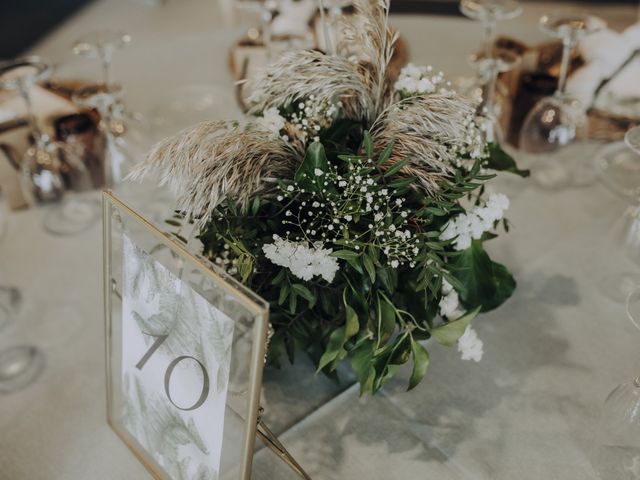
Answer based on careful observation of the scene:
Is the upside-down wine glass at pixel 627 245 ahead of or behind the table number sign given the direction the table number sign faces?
behind

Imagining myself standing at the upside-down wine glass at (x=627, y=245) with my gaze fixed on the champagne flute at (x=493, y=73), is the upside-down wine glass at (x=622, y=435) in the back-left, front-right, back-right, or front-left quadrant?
back-left

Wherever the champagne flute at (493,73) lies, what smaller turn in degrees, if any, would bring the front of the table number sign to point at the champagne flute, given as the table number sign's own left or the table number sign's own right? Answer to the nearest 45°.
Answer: approximately 180°

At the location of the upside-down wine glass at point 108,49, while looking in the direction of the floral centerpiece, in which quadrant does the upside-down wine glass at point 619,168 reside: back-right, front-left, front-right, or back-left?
front-left

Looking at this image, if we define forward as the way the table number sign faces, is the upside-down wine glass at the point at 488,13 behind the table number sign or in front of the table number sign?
behind

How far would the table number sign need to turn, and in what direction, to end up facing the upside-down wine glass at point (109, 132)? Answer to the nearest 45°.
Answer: approximately 135° to its right

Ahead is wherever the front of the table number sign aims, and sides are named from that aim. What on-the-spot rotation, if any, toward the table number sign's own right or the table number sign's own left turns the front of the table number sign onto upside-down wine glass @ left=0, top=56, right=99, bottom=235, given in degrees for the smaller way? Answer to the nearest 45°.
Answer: approximately 135° to the table number sign's own right

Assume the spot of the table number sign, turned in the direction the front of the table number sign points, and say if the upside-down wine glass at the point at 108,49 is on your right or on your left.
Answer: on your right

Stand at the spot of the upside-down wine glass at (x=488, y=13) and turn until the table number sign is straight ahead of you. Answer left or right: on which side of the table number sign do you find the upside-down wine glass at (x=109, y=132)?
right

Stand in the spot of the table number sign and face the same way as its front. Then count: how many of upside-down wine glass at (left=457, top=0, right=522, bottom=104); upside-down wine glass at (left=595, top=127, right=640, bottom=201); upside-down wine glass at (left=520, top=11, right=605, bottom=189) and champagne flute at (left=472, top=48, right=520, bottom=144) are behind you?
4

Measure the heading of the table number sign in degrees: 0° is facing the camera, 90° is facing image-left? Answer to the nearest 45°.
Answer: approximately 45°

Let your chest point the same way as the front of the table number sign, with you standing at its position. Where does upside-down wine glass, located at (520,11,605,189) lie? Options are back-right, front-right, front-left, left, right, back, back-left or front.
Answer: back

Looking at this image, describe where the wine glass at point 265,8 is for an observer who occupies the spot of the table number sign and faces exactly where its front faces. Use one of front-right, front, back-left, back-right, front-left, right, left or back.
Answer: back-right

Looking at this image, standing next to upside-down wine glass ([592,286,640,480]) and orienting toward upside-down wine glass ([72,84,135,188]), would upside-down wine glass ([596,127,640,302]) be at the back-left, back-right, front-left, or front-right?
front-right
